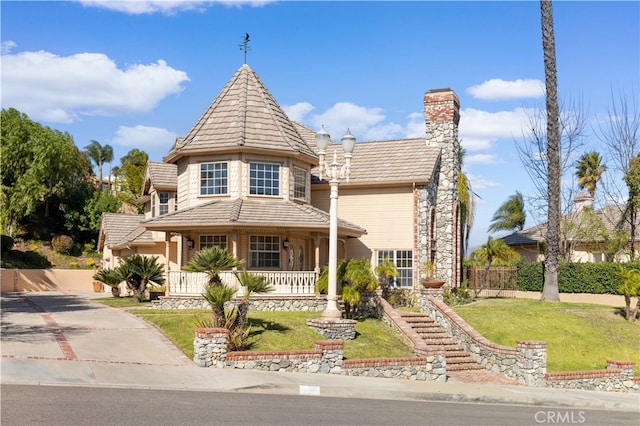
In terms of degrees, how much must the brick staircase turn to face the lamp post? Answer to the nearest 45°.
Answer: approximately 90° to its right

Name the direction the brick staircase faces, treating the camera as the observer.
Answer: facing the viewer and to the right of the viewer

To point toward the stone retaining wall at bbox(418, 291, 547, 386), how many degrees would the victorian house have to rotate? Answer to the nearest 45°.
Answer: approximately 45° to its left

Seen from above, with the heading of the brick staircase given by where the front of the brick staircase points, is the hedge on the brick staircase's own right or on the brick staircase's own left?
on the brick staircase's own left

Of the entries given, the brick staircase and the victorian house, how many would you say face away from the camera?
0

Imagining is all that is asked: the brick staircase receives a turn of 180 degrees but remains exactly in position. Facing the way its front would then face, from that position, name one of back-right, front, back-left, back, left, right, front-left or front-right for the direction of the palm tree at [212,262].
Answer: left

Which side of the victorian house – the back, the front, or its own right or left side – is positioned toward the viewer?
front

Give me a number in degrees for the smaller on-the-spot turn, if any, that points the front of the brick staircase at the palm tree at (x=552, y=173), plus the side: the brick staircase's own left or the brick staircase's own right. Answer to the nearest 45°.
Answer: approximately 90° to the brick staircase's own left

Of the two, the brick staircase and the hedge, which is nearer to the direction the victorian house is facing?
the brick staircase

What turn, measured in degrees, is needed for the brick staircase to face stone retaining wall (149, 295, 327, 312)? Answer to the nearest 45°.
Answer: approximately 135° to its right

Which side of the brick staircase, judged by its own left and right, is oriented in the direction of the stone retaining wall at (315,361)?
right

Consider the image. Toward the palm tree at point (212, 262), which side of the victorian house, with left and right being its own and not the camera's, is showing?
front

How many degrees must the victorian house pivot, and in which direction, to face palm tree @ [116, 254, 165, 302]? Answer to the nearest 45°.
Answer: approximately 90° to its right

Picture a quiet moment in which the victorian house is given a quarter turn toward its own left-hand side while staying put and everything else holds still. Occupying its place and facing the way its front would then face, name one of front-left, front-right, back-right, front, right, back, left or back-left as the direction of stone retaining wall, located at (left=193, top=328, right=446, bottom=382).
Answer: right

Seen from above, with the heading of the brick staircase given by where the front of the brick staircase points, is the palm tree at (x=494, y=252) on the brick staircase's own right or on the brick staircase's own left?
on the brick staircase's own left
